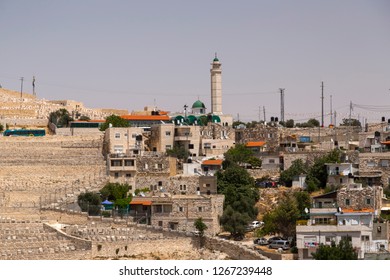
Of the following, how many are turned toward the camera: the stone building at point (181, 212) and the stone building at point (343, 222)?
2

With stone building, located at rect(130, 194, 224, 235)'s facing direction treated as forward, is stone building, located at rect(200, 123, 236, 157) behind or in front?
behind

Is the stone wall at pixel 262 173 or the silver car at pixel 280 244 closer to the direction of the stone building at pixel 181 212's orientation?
the silver car

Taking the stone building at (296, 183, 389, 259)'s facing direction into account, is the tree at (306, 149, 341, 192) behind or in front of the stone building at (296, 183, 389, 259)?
behind

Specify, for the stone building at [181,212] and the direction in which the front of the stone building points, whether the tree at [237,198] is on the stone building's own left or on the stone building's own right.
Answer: on the stone building's own left

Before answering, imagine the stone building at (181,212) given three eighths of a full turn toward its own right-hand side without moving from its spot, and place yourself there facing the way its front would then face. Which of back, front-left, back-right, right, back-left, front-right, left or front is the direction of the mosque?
front-right

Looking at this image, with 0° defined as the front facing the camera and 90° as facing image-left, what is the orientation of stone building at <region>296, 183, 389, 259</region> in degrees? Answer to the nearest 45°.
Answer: approximately 0°
